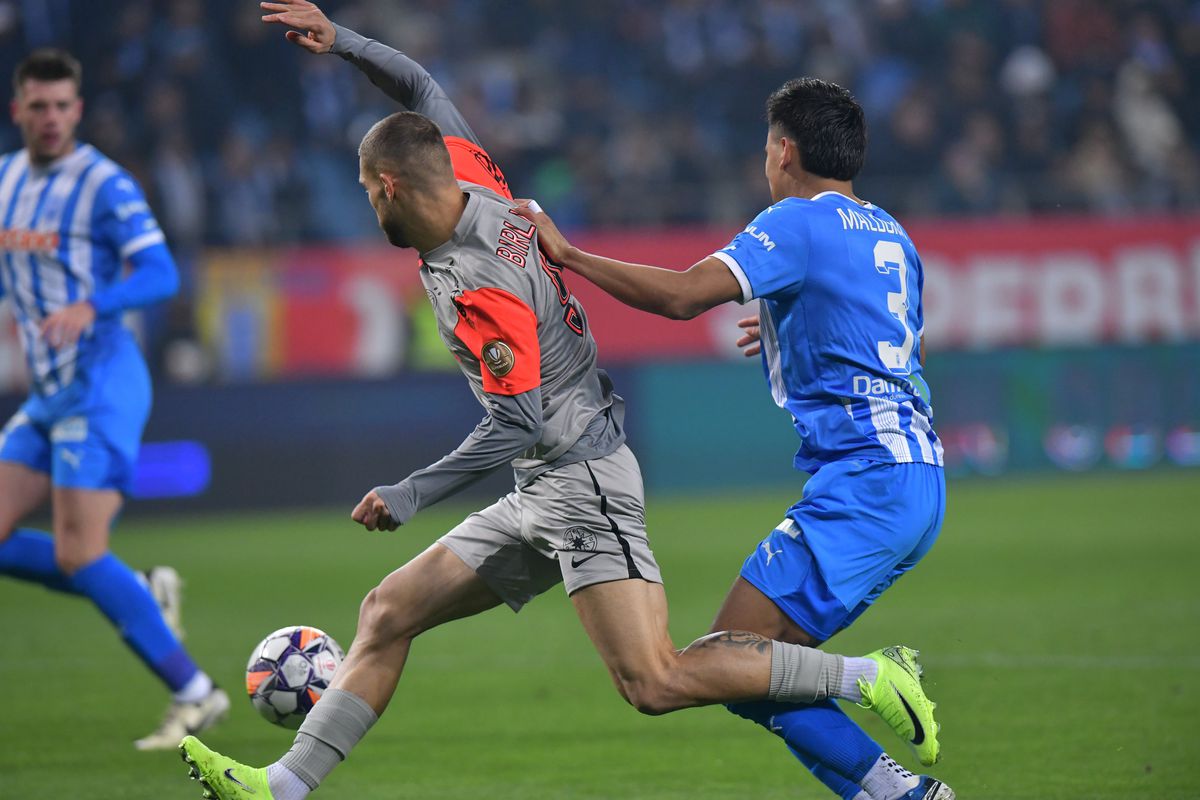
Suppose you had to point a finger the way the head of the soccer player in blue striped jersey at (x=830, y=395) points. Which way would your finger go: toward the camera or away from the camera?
away from the camera

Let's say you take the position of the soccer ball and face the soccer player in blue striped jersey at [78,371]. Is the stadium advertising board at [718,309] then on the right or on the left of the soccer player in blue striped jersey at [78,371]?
right

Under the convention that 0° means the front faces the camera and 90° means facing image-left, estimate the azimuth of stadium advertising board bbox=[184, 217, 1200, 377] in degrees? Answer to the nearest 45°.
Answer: approximately 0°

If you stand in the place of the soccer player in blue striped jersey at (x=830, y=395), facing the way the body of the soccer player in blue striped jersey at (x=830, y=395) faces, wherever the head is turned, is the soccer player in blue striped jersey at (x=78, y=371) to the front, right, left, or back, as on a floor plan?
front

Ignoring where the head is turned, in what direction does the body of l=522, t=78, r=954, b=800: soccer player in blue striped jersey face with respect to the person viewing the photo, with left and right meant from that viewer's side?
facing away from the viewer and to the left of the viewer

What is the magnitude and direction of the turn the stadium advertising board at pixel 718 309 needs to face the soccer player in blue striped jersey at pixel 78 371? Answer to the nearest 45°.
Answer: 0° — it already faces them

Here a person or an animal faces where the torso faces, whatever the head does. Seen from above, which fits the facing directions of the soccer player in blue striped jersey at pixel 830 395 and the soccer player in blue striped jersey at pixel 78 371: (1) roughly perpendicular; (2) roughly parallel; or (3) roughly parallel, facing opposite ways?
roughly perpendicular

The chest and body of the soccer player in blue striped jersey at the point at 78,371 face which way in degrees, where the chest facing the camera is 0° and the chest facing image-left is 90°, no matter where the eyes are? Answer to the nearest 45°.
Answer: approximately 45°

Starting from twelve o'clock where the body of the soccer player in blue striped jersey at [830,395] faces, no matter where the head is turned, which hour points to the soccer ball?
The soccer ball is roughly at 11 o'clock from the soccer player in blue striped jersey.

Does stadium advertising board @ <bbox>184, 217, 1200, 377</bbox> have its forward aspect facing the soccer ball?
yes
